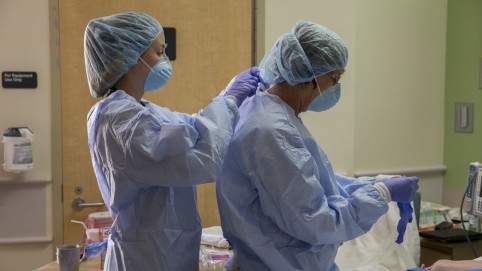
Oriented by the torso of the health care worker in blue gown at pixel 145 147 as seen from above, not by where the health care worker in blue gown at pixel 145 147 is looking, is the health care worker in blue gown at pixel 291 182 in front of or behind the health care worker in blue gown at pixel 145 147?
in front

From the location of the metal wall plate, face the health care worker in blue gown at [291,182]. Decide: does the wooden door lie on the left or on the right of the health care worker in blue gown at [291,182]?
right

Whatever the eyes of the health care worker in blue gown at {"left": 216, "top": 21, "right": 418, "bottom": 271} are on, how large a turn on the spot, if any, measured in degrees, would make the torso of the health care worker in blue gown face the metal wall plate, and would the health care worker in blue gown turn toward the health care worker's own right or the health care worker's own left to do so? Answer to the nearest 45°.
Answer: approximately 45° to the health care worker's own left

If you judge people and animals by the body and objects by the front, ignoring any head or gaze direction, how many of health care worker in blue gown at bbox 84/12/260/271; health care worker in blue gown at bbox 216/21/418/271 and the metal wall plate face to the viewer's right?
2

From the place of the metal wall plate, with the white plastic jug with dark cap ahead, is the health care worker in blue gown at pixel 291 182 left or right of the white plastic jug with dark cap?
left

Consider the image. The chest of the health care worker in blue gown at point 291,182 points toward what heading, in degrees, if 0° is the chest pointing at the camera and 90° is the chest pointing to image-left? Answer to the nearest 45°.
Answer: approximately 270°

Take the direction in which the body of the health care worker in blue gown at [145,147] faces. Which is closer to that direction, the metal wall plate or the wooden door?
the metal wall plate

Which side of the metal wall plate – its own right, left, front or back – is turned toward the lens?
front

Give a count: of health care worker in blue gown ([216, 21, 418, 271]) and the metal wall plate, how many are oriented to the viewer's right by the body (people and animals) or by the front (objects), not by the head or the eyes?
1

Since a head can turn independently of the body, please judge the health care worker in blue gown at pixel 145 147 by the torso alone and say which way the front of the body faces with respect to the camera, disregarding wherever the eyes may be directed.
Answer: to the viewer's right

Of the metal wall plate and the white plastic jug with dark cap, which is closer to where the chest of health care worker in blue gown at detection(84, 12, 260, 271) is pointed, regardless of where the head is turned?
the metal wall plate

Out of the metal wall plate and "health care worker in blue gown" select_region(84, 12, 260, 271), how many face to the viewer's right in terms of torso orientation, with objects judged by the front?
1

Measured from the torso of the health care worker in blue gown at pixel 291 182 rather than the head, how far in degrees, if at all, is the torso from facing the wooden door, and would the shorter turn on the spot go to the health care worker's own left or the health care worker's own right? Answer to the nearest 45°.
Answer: approximately 135° to the health care worker's own left

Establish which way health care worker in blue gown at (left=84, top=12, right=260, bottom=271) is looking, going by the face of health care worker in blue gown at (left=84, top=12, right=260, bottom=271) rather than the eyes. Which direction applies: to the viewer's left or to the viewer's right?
to the viewer's right

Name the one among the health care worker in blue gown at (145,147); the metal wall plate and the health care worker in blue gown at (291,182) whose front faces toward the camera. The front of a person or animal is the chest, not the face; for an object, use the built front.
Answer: the metal wall plate
